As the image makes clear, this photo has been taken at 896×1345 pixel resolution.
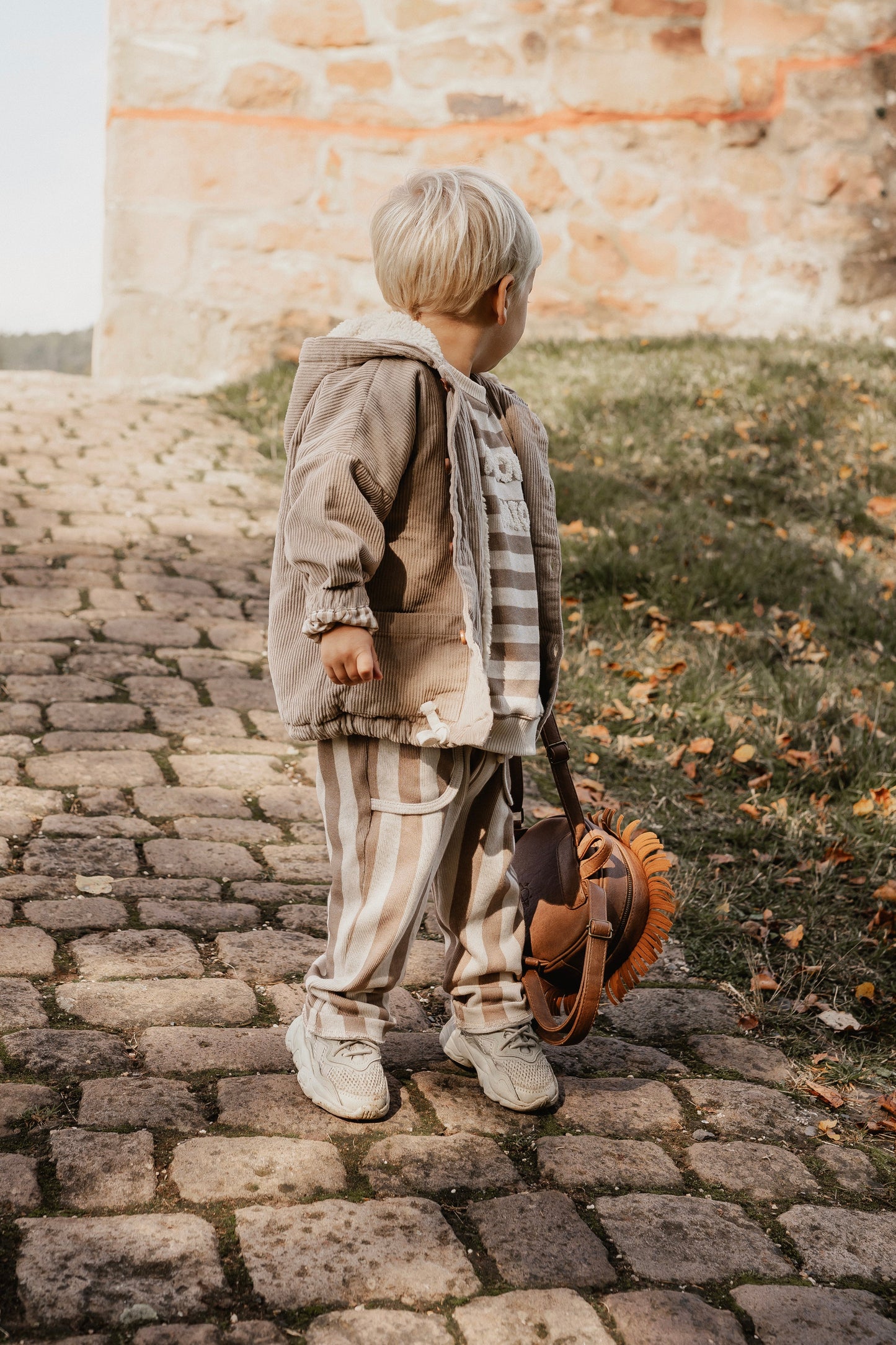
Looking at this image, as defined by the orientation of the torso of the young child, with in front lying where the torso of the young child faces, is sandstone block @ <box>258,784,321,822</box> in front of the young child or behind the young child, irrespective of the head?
behind

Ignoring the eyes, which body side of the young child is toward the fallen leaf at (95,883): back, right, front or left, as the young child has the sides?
back

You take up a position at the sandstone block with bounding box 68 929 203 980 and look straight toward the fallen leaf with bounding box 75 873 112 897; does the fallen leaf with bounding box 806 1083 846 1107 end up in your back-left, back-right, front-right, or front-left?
back-right

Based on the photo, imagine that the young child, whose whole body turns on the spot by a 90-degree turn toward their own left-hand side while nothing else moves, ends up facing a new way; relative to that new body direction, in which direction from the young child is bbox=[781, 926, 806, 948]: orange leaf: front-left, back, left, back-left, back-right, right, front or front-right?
front

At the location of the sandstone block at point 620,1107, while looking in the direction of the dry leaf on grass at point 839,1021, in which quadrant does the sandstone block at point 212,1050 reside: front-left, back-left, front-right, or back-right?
back-left

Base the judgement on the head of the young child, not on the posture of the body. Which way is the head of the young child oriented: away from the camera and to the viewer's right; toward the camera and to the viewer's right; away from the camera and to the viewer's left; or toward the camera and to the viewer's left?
away from the camera and to the viewer's right
